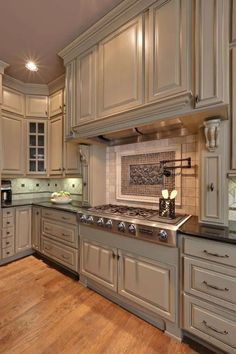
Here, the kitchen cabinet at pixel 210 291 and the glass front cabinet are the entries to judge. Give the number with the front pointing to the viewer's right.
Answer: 0

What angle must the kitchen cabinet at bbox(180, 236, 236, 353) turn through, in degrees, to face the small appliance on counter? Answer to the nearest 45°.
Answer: approximately 45° to its right

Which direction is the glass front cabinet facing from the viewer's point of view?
toward the camera

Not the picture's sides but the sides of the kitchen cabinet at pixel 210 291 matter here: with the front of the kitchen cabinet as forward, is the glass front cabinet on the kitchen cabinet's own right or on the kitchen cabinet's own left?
on the kitchen cabinet's own right

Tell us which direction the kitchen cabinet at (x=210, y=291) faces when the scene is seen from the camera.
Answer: facing the viewer and to the left of the viewer

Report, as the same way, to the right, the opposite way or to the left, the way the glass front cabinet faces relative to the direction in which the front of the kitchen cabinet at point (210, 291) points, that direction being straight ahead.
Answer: to the left

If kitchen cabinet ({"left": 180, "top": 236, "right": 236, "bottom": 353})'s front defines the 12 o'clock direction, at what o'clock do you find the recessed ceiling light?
The recessed ceiling light is roughly at 2 o'clock from the kitchen cabinet.

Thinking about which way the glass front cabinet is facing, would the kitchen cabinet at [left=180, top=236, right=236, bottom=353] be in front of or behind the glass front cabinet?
in front
